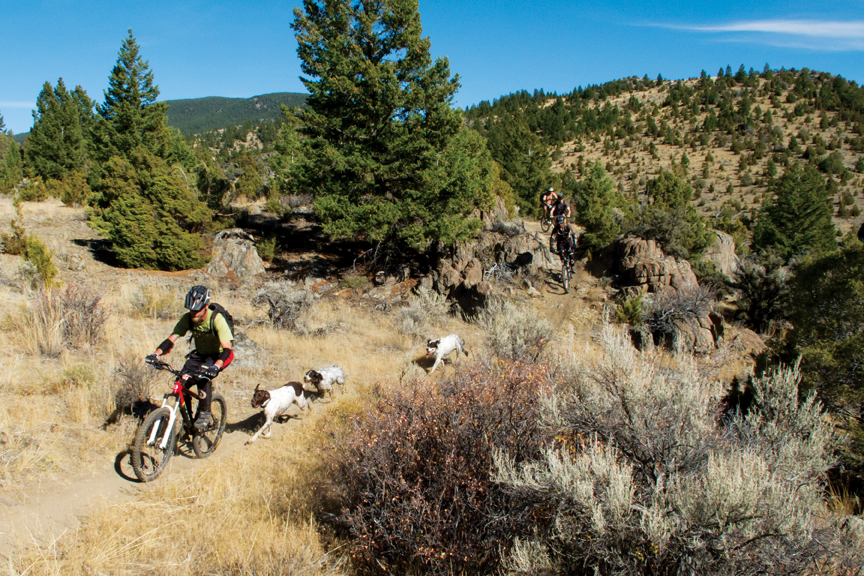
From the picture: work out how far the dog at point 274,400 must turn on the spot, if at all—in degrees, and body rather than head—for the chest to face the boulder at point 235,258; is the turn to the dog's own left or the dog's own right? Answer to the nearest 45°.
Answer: approximately 135° to the dog's own right

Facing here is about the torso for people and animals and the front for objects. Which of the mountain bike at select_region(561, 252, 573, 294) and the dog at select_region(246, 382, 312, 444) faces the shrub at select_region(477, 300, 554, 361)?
the mountain bike

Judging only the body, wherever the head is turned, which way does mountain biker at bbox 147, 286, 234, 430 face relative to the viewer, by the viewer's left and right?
facing the viewer and to the left of the viewer

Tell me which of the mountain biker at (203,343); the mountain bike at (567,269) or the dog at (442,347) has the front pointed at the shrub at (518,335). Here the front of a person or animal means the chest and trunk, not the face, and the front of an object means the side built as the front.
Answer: the mountain bike

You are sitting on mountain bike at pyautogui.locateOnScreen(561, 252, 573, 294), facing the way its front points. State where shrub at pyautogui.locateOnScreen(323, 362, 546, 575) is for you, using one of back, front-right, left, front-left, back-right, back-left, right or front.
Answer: front

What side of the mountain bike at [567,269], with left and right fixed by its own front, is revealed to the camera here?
front

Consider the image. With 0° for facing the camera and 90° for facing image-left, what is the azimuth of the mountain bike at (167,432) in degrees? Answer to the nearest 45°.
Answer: approximately 45°

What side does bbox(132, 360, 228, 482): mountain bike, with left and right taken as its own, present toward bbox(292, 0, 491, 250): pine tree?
back

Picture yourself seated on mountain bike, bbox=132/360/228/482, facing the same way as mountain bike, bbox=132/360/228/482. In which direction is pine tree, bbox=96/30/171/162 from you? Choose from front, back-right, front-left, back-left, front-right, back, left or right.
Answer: back-right

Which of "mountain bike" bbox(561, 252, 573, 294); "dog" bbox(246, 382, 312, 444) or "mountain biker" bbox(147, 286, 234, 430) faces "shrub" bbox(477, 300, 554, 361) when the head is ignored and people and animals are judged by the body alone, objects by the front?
the mountain bike

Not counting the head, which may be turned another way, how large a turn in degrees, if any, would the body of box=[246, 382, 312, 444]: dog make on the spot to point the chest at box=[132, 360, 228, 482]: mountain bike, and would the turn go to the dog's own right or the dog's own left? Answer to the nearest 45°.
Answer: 0° — it already faces it
